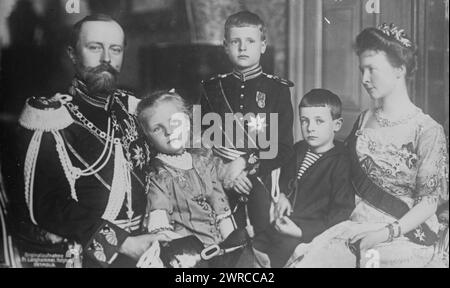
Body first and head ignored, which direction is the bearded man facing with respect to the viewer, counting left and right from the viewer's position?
facing the viewer and to the right of the viewer

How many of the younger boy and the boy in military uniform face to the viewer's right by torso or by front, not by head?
0

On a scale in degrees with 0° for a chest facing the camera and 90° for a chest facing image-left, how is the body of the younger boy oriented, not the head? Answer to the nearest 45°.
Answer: approximately 45°

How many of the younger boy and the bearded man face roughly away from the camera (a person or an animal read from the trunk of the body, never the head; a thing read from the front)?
0

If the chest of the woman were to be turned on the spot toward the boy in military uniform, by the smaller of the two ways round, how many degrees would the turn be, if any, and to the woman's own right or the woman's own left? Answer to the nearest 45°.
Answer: approximately 45° to the woman's own right

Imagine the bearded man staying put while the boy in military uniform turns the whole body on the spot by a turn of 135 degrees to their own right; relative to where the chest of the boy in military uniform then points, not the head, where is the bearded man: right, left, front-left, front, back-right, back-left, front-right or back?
front-left

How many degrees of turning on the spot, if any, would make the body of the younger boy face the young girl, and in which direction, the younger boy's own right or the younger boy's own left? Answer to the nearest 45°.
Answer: approximately 45° to the younger boy's own right

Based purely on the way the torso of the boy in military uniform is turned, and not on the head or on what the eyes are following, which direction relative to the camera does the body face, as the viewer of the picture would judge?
toward the camera
